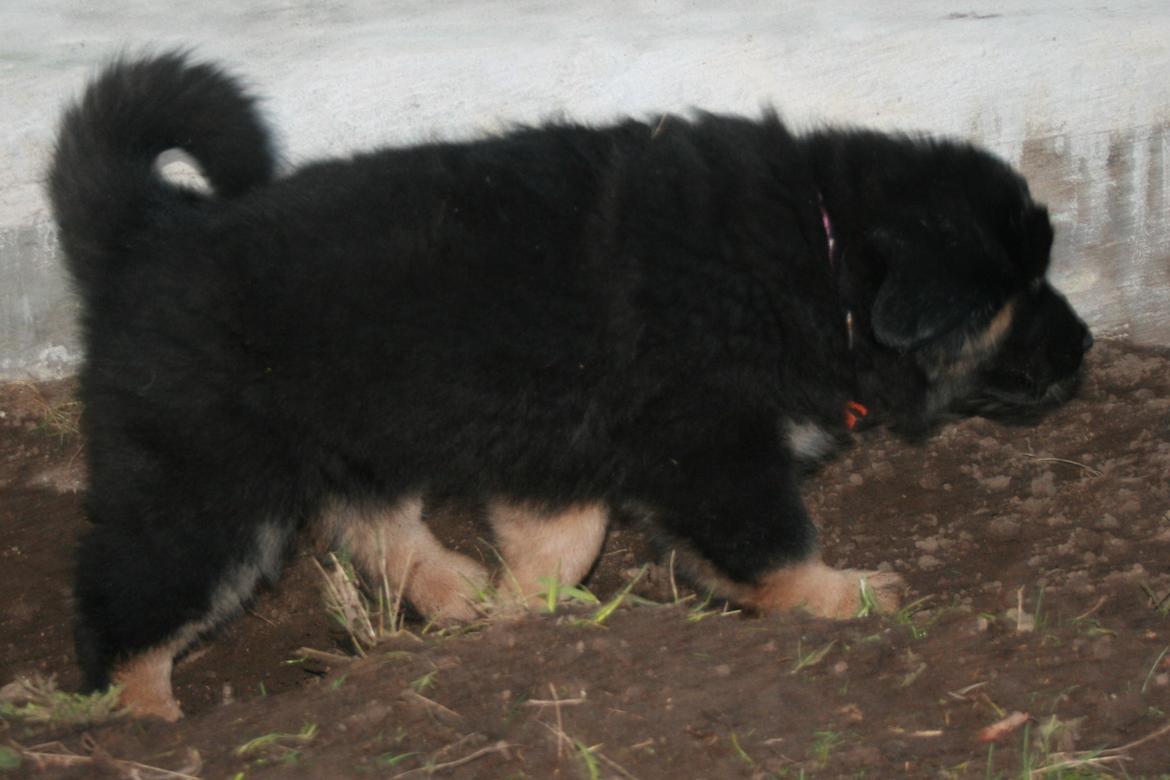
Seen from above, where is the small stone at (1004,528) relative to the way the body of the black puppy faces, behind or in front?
in front

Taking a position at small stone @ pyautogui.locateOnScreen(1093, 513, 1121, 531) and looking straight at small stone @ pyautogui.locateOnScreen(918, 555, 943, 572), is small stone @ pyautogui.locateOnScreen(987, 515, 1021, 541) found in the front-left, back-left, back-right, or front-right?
front-right

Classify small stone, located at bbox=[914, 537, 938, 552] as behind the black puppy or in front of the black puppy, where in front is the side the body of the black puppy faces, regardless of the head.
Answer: in front

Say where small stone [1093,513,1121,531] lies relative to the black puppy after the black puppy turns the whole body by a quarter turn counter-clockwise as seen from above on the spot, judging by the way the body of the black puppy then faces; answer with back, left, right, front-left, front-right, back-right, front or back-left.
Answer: right

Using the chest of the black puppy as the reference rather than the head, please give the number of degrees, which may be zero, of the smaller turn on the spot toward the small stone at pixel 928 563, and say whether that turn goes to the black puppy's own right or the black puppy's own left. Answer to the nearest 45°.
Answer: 0° — it already faces it

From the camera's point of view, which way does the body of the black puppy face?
to the viewer's right

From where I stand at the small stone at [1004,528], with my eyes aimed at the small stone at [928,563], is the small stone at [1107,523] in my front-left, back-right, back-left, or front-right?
back-left
